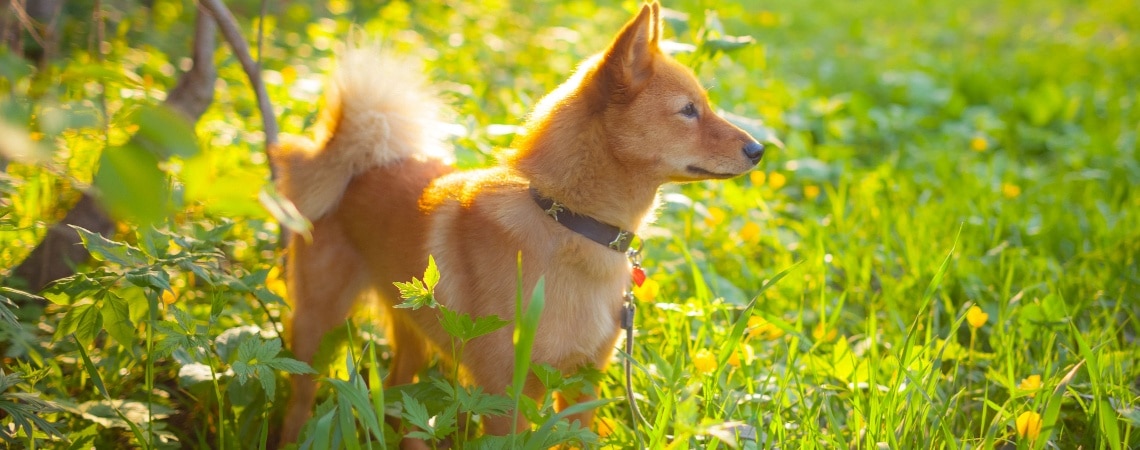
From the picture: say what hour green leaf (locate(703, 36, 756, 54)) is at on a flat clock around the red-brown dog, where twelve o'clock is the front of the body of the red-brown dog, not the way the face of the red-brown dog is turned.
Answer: The green leaf is roughly at 9 o'clock from the red-brown dog.

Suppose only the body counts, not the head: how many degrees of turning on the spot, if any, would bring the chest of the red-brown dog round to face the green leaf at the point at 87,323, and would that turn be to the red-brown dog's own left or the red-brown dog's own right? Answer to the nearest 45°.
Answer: approximately 135° to the red-brown dog's own right

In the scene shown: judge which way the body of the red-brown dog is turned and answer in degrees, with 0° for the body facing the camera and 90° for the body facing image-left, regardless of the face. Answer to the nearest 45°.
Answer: approximately 315°

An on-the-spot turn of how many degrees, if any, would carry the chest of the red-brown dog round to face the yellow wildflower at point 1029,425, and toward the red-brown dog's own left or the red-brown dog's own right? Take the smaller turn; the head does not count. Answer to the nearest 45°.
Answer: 0° — it already faces it

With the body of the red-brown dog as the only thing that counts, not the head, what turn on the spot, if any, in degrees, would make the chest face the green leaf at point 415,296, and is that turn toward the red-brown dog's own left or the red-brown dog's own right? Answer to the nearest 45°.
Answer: approximately 90° to the red-brown dog's own right

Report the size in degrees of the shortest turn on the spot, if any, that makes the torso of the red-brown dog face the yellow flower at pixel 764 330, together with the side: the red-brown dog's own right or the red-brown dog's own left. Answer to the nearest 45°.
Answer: approximately 90° to the red-brown dog's own left
